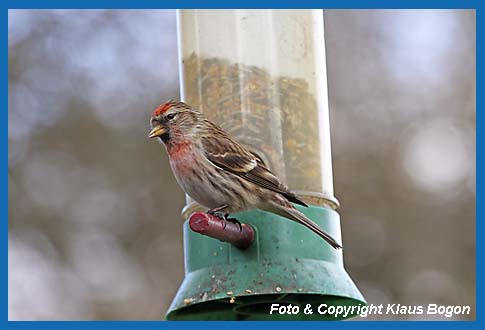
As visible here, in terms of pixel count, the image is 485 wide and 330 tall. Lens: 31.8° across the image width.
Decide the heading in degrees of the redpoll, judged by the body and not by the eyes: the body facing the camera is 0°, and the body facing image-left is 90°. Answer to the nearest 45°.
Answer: approximately 90°
